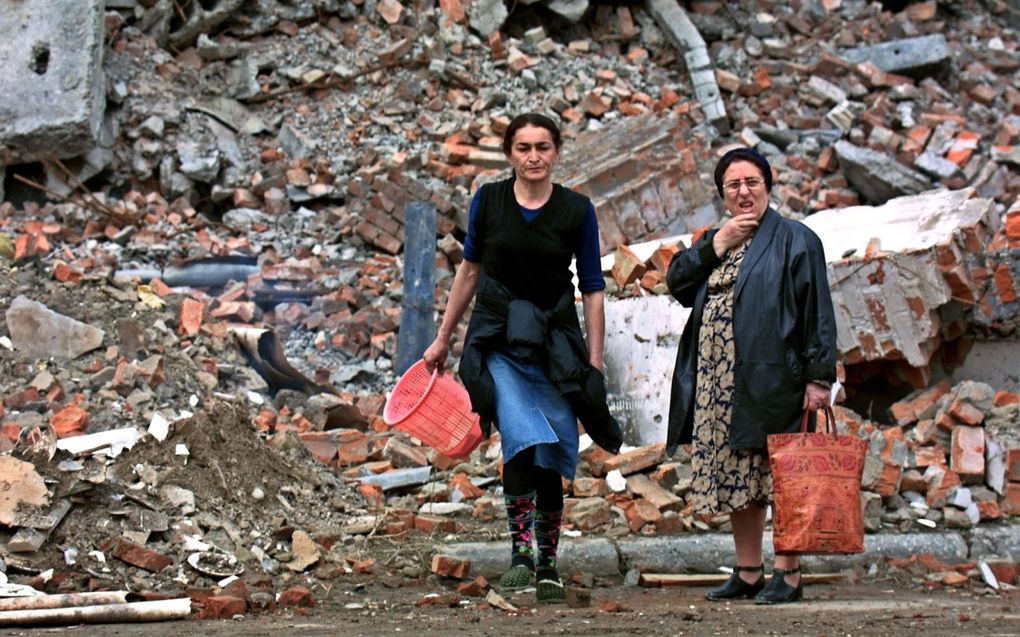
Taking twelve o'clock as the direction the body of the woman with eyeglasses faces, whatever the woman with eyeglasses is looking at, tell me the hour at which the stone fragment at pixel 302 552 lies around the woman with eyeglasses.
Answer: The stone fragment is roughly at 2 o'clock from the woman with eyeglasses.

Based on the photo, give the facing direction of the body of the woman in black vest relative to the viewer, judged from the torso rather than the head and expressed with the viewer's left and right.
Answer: facing the viewer

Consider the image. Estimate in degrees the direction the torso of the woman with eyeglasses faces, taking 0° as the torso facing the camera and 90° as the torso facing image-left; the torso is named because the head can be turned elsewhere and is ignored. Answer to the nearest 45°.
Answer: approximately 45°

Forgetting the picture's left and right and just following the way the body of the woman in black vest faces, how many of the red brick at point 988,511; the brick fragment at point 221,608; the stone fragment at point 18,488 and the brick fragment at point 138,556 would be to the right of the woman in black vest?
3

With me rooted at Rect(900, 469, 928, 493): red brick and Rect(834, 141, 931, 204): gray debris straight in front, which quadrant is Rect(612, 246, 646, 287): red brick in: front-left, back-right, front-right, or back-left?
front-left

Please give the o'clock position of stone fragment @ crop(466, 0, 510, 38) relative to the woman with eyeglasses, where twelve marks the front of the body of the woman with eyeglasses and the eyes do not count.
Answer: The stone fragment is roughly at 4 o'clock from the woman with eyeglasses.

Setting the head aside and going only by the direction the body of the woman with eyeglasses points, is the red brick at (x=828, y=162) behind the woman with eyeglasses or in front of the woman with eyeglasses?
behind

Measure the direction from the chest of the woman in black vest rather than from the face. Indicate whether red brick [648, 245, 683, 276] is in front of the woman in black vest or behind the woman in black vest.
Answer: behind

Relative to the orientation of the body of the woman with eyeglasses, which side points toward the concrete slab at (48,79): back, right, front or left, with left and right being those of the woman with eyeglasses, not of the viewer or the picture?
right

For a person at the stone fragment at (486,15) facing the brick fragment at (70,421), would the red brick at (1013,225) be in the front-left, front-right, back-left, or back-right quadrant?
front-left

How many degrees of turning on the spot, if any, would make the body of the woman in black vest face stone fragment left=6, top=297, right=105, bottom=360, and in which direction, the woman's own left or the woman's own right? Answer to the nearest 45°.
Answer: approximately 135° to the woman's own right

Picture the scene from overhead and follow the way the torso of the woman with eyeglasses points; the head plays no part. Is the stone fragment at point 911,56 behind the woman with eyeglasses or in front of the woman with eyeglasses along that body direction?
behind

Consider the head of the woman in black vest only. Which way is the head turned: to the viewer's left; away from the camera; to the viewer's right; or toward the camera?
toward the camera

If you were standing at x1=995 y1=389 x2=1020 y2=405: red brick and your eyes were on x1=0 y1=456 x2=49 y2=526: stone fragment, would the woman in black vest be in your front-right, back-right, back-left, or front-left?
front-left

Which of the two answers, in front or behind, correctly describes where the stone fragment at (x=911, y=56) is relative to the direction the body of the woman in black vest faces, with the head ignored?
behind

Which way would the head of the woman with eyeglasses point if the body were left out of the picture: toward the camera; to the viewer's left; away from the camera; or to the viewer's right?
toward the camera

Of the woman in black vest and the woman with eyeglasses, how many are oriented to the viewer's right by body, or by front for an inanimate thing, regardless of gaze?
0

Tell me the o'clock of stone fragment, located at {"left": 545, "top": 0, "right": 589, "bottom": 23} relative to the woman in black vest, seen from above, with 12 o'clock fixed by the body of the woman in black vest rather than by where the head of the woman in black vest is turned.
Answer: The stone fragment is roughly at 6 o'clock from the woman in black vest.
